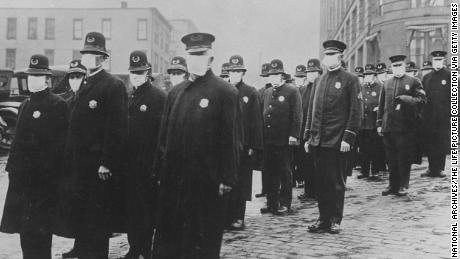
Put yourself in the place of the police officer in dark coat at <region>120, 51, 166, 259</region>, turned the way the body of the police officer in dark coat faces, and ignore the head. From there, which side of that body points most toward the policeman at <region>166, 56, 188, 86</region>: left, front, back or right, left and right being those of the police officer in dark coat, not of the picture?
back

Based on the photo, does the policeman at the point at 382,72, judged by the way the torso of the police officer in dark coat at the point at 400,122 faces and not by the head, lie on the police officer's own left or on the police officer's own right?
on the police officer's own right

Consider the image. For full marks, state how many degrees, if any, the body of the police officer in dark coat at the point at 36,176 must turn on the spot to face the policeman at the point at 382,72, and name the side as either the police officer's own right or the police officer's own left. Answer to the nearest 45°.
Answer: approximately 180°

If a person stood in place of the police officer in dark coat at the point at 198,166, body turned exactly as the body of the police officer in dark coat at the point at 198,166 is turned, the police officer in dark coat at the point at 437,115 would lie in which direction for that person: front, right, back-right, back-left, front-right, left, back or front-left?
back

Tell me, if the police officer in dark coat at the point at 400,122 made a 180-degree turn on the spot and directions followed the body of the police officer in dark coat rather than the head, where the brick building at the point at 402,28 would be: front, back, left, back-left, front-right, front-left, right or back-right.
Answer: front-left
